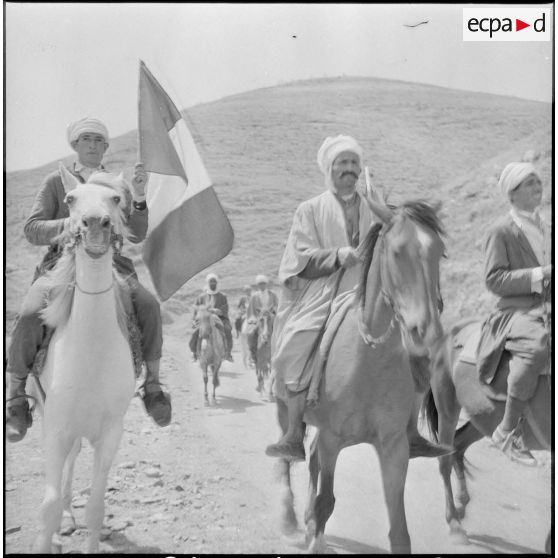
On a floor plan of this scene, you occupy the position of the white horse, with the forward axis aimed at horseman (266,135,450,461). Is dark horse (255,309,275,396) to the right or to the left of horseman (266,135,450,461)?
left

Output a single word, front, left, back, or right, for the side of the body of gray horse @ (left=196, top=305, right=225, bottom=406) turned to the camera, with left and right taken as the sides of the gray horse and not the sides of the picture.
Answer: front

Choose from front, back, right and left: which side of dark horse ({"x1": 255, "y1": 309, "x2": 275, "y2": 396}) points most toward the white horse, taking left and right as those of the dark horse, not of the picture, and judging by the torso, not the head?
front

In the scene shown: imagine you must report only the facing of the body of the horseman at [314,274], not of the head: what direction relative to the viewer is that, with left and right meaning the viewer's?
facing the viewer and to the right of the viewer

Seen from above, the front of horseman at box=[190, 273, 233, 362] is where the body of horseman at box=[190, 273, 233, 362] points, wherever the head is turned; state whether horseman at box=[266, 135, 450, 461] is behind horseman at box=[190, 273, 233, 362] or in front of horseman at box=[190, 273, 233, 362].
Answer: in front

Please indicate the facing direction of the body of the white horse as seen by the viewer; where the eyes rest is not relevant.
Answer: toward the camera

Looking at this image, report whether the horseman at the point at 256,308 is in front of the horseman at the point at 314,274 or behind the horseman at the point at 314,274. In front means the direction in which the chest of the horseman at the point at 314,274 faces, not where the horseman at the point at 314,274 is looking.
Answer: behind

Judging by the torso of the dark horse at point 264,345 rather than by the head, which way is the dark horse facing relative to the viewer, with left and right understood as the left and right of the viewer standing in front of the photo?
facing the viewer

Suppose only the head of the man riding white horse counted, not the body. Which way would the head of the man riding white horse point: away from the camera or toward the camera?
toward the camera
